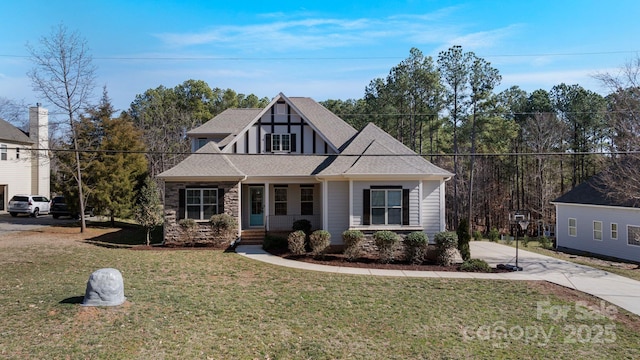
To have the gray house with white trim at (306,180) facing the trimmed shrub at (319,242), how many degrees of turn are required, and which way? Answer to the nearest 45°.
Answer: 0° — it already faces it

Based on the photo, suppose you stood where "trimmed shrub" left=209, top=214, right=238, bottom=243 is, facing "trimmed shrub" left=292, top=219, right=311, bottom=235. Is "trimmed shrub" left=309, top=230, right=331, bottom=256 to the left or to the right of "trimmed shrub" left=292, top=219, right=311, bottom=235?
right

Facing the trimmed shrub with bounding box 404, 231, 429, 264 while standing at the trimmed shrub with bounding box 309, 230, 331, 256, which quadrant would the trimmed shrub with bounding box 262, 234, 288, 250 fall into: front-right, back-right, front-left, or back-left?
back-left

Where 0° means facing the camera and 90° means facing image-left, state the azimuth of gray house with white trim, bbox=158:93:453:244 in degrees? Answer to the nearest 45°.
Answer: approximately 0°

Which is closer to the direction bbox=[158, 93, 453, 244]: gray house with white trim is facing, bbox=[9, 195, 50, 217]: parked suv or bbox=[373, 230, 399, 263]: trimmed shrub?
the trimmed shrub

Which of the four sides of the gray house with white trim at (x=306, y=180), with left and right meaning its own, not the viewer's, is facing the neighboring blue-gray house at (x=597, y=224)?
left

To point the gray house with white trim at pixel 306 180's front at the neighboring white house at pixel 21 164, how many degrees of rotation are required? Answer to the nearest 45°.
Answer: approximately 135° to its right

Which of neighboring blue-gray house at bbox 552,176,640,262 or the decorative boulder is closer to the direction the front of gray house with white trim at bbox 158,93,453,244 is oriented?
the decorative boulder

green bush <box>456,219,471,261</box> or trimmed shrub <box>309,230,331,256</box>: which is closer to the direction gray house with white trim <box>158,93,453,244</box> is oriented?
the trimmed shrub

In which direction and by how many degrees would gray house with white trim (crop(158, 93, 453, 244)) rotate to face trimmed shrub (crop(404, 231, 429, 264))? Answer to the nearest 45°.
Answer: approximately 45° to its left

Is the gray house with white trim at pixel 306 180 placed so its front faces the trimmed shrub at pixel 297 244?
yes
